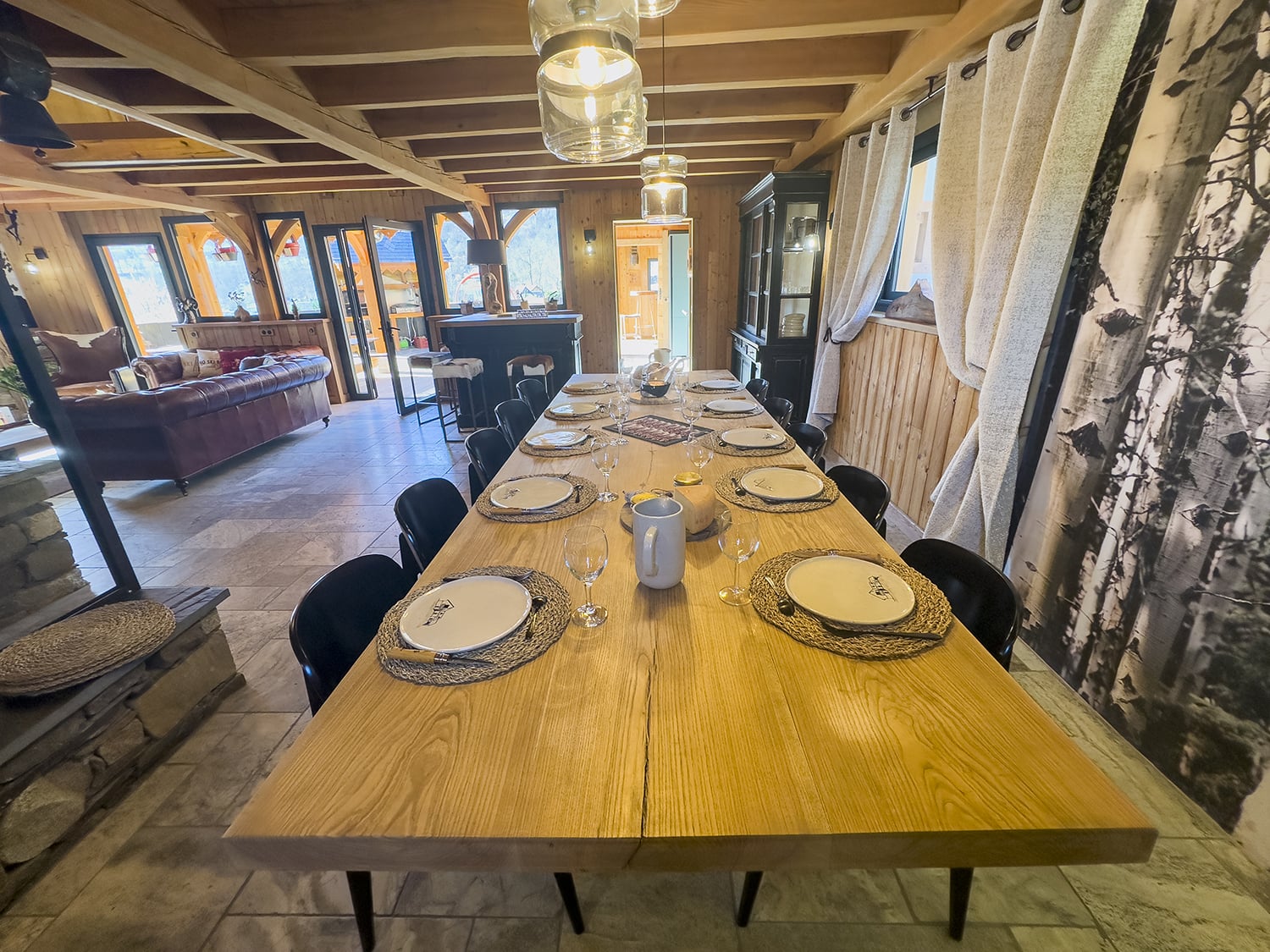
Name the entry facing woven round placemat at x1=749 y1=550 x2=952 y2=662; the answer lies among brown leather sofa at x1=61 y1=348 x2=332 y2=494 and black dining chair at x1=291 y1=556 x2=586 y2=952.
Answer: the black dining chair

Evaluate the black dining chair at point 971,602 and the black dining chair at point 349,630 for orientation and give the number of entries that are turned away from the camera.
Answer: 0

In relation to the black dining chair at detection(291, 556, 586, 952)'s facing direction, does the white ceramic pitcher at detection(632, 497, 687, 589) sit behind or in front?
in front

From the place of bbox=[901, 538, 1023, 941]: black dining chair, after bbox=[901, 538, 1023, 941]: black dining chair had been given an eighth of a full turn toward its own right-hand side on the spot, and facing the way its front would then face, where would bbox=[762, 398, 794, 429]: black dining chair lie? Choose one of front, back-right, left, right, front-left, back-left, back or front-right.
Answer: front-right

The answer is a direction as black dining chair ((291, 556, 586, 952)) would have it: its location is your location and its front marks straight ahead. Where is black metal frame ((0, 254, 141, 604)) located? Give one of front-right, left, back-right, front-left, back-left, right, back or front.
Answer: back

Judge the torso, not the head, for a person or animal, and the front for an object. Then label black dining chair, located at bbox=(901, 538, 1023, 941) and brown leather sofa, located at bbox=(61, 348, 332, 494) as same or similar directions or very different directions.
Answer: same or similar directions

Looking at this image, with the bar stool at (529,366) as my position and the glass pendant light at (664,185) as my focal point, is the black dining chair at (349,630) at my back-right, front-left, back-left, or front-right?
front-right

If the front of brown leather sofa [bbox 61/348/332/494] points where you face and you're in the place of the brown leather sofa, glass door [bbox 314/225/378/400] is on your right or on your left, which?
on your right

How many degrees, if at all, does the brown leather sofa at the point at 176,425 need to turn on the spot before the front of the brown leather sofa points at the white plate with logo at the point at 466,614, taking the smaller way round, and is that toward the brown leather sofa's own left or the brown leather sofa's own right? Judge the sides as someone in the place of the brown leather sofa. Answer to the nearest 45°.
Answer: approximately 135° to the brown leather sofa's own left

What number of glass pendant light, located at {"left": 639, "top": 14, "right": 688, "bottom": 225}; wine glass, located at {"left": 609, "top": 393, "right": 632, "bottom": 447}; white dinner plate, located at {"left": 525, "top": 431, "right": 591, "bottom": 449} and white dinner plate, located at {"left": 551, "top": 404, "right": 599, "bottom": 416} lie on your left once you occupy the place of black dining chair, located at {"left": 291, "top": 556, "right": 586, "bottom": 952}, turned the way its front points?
4

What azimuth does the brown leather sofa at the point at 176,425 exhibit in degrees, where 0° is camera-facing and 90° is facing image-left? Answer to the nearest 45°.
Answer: approximately 135°

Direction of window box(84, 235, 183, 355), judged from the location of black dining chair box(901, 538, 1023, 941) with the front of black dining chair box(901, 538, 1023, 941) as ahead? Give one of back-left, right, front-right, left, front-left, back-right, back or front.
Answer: front-right

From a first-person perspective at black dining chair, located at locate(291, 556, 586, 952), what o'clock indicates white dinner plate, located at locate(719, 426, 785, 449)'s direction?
The white dinner plate is roughly at 10 o'clock from the black dining chair.

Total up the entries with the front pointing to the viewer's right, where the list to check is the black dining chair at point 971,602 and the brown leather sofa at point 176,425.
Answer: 0

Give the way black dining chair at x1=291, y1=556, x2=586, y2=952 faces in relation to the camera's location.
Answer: facing the viewer and to the right of the viewer
